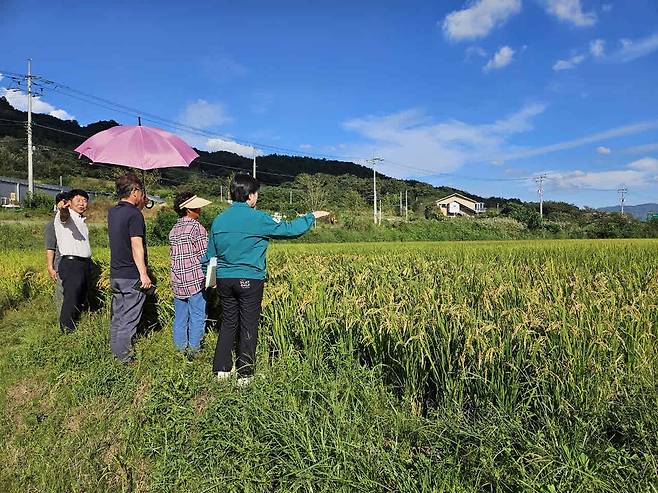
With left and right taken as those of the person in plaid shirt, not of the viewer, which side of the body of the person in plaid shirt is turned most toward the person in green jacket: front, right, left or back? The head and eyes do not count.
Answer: right

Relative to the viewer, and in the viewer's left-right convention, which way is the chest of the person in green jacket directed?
facing away from the viewer and to the right of the viewer

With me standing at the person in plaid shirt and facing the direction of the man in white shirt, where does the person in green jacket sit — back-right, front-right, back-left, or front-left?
back-left

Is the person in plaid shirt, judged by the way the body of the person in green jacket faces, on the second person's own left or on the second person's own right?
on the second person's own left

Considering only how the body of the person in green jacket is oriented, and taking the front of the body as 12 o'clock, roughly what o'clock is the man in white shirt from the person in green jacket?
The man in white shirt is roughly at 9 o'clock from the person in green jacket.

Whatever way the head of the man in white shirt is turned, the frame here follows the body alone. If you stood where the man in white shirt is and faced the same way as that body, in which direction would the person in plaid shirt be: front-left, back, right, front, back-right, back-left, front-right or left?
front

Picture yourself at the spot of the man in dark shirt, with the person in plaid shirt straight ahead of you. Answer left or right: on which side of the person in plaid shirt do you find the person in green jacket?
right

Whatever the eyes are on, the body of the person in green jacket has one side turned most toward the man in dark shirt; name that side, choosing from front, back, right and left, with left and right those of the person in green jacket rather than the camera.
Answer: left

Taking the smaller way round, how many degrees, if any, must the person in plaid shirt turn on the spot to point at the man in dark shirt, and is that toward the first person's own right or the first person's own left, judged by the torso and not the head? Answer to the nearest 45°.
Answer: approximately 135° to the first person's own left

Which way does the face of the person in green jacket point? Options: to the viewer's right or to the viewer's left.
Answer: to the viewer's right

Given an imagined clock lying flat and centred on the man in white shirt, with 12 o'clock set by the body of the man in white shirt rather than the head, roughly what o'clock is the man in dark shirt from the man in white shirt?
The man in dark shirt is roughly at 1 o'clock from the man in white shirt.

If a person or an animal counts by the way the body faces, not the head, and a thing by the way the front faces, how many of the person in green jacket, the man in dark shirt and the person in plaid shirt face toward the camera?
0

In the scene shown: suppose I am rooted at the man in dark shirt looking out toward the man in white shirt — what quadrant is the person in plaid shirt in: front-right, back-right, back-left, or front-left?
back-right

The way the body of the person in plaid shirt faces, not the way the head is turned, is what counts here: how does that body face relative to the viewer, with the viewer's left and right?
facing away from the viewer and to the right of the viewer
